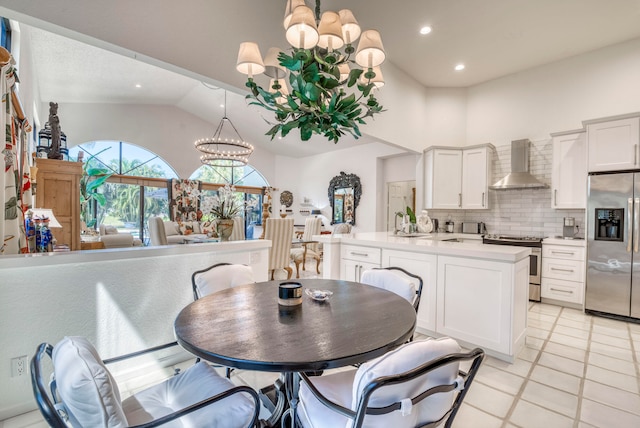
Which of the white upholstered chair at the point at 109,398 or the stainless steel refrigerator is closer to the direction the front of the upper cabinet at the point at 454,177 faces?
the white upholstered chair

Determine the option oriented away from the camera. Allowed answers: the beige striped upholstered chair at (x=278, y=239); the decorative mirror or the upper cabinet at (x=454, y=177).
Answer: the beige striped upholstered chair

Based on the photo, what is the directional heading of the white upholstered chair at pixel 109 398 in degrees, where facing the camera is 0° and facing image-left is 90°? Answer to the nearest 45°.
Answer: approximately 225°

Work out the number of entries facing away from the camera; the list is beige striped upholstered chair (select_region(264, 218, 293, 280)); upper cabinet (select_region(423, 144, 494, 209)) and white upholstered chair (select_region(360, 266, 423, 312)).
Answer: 1

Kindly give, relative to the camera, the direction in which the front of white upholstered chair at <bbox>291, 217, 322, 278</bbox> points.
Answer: facing the viewer and to the left of the viewer

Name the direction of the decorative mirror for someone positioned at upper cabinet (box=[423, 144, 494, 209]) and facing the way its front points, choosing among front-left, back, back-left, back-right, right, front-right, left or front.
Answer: back-right

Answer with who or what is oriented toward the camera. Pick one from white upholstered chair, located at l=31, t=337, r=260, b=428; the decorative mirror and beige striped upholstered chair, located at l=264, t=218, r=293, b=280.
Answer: the decorative mirror

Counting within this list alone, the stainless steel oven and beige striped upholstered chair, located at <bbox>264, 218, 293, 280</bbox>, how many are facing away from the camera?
1

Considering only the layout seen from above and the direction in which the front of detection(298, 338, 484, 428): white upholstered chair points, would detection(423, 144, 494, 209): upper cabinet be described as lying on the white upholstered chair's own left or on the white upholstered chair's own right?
on the white upholstered chair's own right

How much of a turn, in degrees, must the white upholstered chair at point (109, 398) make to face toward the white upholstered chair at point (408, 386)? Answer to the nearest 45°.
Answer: approximately 90° to its right

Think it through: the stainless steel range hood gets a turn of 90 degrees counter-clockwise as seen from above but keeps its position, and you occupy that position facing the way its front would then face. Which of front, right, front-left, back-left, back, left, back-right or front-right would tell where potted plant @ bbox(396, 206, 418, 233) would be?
back-right

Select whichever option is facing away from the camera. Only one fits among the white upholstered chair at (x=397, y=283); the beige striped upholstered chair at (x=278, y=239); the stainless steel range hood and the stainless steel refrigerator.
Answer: the beige striped upholstered chair at (x=278, y=239)

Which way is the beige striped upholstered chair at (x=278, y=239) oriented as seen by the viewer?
away from the camera

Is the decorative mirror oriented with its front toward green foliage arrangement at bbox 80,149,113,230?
no

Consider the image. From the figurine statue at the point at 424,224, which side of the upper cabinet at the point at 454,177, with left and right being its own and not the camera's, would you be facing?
front

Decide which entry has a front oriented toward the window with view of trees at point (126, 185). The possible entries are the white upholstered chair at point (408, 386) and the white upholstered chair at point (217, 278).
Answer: the white upholstered chair at point (408, 386)

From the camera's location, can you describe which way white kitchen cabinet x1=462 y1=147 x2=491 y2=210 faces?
facing the viewer

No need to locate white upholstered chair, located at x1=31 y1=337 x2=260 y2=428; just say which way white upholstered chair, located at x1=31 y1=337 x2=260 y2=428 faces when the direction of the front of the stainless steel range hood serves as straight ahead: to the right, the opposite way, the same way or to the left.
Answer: the opposite way

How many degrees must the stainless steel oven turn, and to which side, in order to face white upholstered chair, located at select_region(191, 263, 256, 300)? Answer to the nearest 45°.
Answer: approximately 45° to its right

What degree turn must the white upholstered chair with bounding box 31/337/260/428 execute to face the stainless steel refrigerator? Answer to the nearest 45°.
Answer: approximately 45° to its right

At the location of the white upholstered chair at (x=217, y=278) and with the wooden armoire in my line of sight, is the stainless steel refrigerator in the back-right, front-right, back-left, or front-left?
back-right
